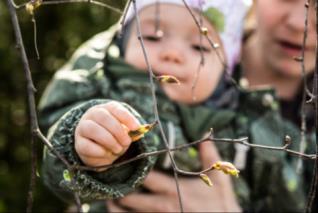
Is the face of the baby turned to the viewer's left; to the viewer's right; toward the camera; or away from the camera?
toward the camera

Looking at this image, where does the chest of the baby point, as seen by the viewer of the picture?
toward the camera
